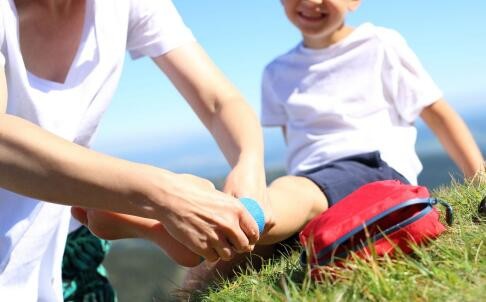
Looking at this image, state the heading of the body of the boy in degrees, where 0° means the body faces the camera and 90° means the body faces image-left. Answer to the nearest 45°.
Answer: approximately 45°

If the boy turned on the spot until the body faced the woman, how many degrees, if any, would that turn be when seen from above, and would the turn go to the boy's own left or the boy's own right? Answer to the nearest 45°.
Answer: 0° — they already face them
